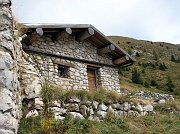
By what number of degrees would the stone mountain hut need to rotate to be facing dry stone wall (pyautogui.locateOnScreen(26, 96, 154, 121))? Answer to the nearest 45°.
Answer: approximately 45° to its right

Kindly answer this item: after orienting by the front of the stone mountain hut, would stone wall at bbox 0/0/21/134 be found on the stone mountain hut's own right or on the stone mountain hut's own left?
on the stone mountain hut's own right

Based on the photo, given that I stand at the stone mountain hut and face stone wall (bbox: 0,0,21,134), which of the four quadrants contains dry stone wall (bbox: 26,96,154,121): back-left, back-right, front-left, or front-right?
front-left

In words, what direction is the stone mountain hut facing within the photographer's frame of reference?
facing the viewer and to the right of the viewer

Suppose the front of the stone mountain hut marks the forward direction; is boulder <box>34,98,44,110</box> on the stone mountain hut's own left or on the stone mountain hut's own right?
on the stone mountain hut's own right
